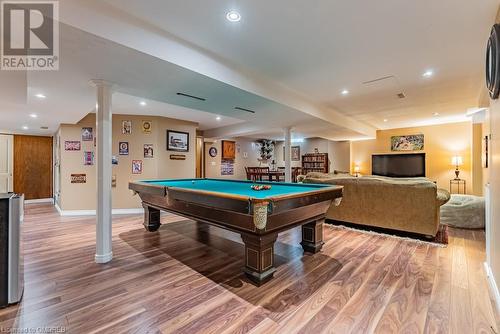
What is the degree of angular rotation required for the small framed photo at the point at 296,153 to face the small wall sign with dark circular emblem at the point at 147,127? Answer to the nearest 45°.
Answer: approximately 45° to its right

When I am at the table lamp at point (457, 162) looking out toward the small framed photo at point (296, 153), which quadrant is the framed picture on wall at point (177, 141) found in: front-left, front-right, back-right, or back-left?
front-left

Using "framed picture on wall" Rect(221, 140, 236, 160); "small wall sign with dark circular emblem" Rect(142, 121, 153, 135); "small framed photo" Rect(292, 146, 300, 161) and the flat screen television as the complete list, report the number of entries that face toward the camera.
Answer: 4

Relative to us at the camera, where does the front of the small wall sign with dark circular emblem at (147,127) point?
facing the viewer

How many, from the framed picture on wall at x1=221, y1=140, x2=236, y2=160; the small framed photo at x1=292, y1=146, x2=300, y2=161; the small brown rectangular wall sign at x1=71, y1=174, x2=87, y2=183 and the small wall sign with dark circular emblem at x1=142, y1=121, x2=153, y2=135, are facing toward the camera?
4

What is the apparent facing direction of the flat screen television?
toward the camera

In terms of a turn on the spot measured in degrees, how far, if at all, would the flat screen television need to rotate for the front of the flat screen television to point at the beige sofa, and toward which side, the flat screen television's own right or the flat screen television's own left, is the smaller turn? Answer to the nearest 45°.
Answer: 0° — it already faces it

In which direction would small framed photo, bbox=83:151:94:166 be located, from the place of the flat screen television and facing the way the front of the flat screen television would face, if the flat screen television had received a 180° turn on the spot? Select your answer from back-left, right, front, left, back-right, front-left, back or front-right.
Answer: back-left

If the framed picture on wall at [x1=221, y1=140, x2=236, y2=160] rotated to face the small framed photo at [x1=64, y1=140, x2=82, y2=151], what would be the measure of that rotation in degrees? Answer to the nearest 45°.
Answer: approximately 45° to its right

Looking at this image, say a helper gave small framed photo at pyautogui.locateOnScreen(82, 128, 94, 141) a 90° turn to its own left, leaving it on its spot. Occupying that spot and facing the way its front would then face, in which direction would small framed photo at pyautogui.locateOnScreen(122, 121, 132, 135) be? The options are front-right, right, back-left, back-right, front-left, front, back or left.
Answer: front-right

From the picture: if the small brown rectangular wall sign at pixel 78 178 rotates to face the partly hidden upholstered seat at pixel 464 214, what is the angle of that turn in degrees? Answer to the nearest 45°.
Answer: approximately 45° to its left

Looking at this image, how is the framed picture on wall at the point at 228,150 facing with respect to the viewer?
toward the camera

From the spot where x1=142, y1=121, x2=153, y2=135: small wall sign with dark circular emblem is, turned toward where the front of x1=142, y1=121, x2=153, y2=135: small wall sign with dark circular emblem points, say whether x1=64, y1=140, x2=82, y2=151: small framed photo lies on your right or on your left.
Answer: on your right

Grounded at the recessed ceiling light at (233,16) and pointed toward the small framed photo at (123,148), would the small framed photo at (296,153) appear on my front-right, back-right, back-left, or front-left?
front-right
